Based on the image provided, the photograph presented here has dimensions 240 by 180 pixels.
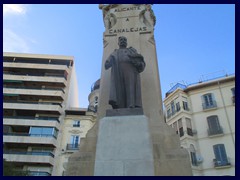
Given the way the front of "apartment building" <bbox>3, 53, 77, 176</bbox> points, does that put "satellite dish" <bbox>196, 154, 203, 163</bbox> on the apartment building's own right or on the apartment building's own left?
on the apartment building's own left

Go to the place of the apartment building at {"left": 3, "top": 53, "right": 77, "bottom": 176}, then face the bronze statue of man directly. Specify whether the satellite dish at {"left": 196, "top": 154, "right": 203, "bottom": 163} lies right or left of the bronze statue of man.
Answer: left

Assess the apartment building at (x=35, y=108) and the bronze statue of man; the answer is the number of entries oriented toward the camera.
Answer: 2

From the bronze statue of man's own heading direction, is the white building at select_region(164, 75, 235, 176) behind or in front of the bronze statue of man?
behind

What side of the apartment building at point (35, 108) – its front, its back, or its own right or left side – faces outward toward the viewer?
front

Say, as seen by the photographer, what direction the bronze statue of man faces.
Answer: facing the viewer

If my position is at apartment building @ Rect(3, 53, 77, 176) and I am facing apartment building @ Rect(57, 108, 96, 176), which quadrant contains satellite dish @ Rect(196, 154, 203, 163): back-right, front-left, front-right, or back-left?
front-right

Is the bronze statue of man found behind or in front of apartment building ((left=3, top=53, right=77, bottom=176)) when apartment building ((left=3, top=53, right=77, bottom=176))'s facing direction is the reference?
in front

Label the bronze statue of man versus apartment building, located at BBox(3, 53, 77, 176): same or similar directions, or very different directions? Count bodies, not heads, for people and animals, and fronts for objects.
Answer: same or similar directions

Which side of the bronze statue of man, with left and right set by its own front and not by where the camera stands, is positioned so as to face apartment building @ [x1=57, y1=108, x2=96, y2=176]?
back
